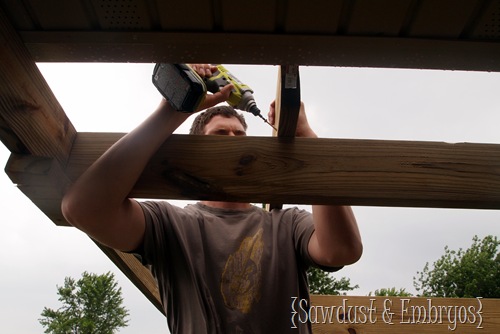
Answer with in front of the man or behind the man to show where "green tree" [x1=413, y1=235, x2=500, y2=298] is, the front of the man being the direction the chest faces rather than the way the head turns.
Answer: behind

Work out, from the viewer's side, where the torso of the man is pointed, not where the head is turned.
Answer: toward the camera

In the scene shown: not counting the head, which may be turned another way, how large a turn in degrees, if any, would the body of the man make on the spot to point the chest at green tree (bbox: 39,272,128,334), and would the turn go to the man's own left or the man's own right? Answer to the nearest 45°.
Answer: approximately 180°
